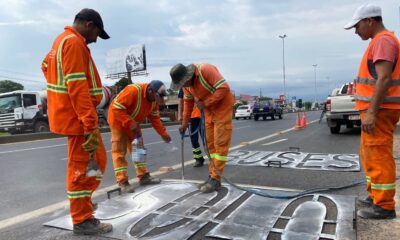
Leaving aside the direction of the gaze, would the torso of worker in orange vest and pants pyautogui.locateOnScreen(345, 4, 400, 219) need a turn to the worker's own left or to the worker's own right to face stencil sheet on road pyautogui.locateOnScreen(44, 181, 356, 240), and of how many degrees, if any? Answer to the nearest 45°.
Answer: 0° — they already face it

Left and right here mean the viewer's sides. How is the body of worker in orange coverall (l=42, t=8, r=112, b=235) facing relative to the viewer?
facing to the right of the viewer

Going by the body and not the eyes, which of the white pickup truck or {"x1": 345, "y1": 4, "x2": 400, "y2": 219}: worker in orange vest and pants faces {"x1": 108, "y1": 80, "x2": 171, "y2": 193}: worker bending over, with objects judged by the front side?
the worker in orange vest and pants

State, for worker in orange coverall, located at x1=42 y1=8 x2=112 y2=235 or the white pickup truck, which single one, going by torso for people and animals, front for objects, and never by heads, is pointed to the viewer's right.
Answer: the worker in orange coverall

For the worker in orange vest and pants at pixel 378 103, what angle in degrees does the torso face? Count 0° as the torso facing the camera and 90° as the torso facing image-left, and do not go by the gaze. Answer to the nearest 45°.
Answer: approximately 90°

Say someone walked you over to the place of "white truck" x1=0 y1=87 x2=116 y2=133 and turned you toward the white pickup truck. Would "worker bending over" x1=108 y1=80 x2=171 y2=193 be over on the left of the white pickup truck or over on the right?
right
